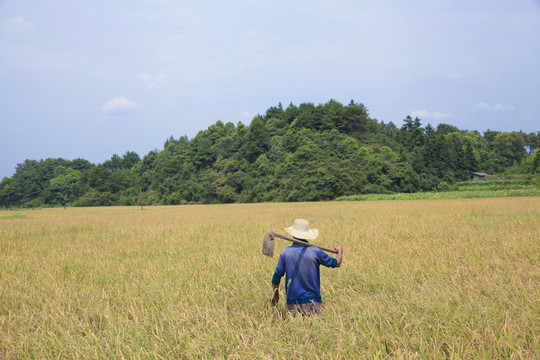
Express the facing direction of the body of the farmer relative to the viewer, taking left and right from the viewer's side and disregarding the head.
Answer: facing away from the viewer

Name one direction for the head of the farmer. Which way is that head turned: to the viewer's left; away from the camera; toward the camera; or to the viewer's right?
away from the camera
